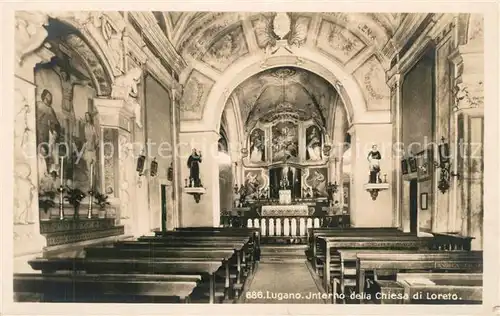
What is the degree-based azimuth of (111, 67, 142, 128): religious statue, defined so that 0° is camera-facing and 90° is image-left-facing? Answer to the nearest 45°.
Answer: approximately 270°

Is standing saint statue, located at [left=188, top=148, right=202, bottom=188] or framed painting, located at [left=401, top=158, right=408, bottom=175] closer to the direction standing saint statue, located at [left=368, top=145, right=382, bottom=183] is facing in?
the framed painting

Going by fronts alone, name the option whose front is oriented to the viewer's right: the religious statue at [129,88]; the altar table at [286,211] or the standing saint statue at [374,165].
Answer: the religious statue

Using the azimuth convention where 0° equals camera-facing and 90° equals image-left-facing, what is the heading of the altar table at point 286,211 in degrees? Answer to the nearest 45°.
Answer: approximately 0°

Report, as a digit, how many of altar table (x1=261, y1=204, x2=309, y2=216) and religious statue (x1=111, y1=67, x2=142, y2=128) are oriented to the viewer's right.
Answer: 1

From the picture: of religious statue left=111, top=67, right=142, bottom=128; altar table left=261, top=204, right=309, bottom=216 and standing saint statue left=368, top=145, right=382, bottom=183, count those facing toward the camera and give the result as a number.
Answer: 2
